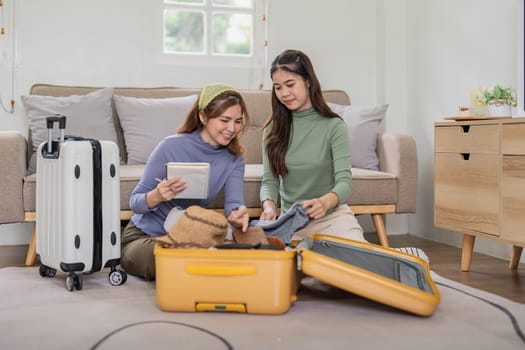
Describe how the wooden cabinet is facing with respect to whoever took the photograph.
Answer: facing the viewer and to the left of the viewer

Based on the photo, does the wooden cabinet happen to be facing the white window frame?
no

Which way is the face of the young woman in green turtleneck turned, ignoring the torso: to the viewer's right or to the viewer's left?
to the viewer's left

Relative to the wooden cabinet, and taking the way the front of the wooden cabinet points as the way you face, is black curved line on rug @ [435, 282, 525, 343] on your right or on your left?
on your left

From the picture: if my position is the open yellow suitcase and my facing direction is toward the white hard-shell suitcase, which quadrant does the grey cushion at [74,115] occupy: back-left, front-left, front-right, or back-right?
front-right

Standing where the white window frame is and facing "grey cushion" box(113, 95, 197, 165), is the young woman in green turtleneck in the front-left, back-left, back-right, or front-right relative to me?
front-left

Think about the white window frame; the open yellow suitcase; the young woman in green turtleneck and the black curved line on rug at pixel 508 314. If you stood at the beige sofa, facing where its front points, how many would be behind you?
1

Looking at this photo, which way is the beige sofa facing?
toward the camera

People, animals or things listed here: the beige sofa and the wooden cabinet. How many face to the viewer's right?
0

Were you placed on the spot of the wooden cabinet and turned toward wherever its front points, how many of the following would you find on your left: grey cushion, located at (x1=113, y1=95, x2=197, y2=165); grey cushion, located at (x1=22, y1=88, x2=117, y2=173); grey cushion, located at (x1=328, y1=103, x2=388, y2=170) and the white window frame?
0
